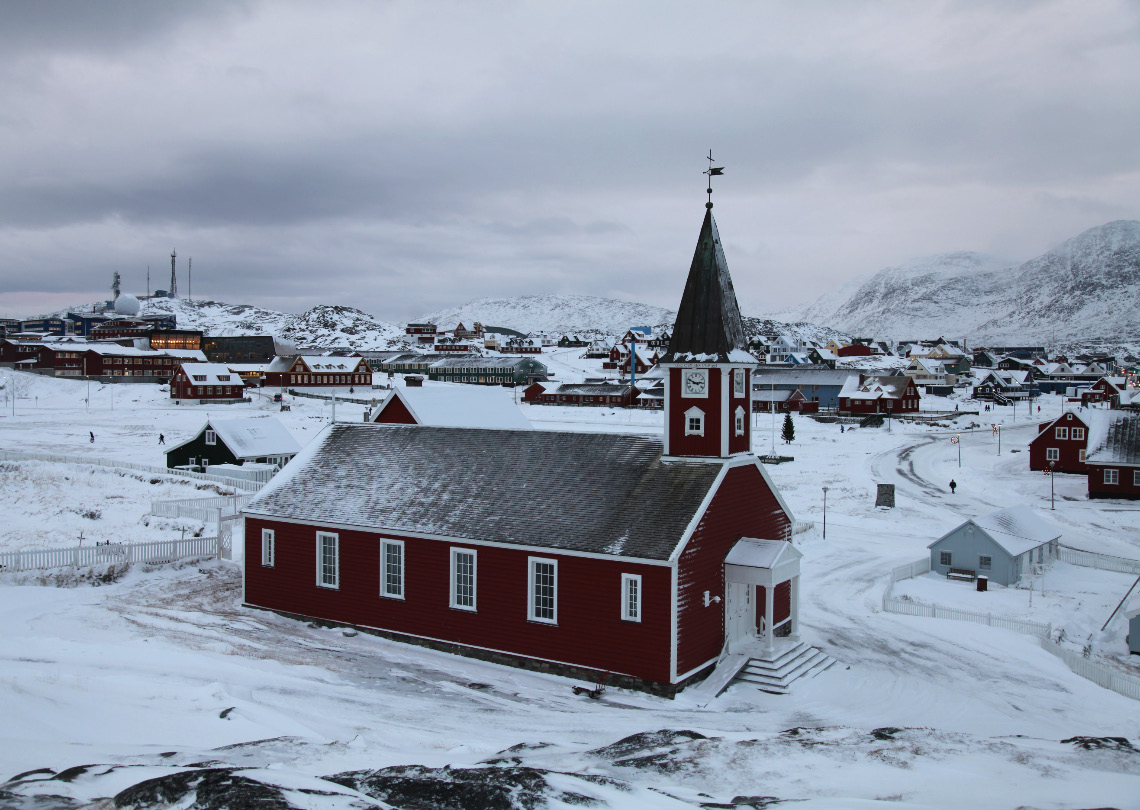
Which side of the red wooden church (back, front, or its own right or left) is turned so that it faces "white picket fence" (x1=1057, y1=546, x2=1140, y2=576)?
left

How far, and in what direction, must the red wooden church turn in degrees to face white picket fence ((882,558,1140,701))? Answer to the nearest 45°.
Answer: approximately 45° to its left

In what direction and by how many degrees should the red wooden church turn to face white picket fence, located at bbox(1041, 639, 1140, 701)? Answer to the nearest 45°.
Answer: approximately 45° to its left

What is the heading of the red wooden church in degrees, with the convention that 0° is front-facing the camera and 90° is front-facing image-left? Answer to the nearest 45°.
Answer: approximately 315°

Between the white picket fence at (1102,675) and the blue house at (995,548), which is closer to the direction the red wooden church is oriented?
the white picket fence

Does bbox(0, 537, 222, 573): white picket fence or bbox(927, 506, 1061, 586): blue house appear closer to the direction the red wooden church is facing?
the blue house

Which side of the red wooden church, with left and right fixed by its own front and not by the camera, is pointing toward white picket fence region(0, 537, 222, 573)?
back

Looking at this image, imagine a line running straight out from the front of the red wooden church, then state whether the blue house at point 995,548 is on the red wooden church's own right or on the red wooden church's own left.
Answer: on the red wooden church's own left

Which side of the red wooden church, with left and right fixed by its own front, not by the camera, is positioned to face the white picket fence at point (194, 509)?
back
